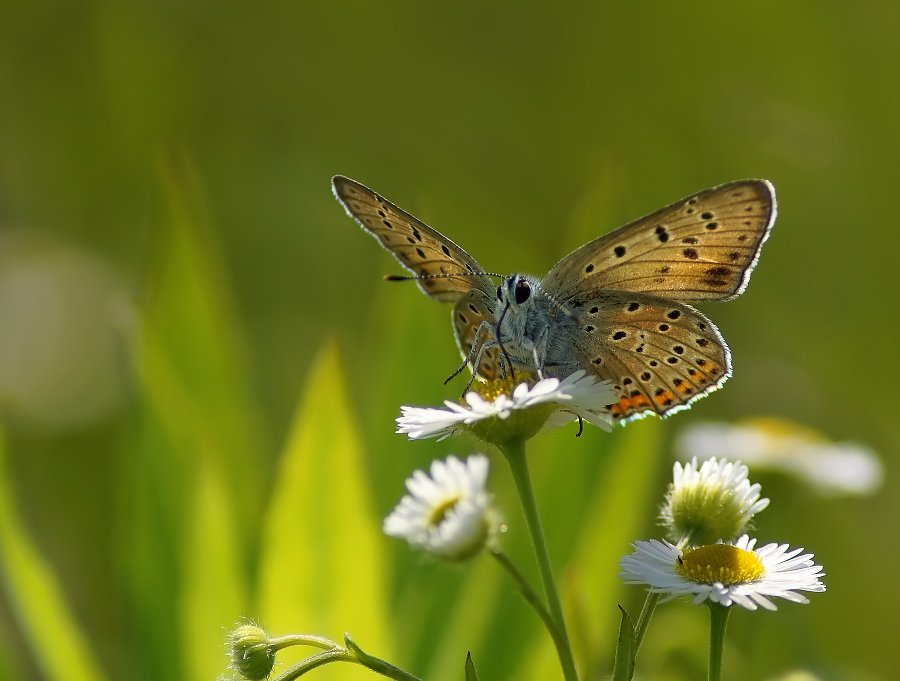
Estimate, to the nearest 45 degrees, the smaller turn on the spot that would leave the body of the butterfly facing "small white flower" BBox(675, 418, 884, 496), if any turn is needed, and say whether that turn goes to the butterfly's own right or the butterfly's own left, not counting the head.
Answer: approximately 180°

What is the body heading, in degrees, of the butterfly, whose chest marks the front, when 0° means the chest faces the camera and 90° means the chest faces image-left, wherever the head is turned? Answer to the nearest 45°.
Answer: approximately 45°

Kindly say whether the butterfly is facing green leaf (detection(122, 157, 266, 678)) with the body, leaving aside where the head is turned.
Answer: no

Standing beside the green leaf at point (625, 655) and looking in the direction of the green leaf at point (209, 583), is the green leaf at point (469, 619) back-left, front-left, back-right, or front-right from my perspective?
front-right

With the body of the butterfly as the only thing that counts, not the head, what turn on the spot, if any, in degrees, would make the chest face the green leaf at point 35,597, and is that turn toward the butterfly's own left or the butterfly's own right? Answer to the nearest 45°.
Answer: approximately 45° to the butterfly's own right
